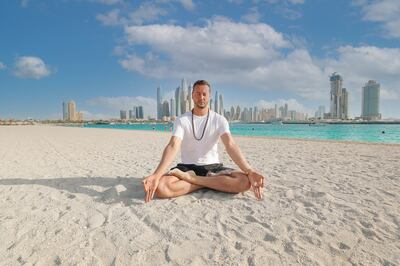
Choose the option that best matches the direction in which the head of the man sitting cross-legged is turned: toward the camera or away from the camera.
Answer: toward the camera

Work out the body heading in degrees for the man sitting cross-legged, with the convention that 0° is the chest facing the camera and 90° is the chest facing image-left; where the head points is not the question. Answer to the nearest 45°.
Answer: approximately 0°
